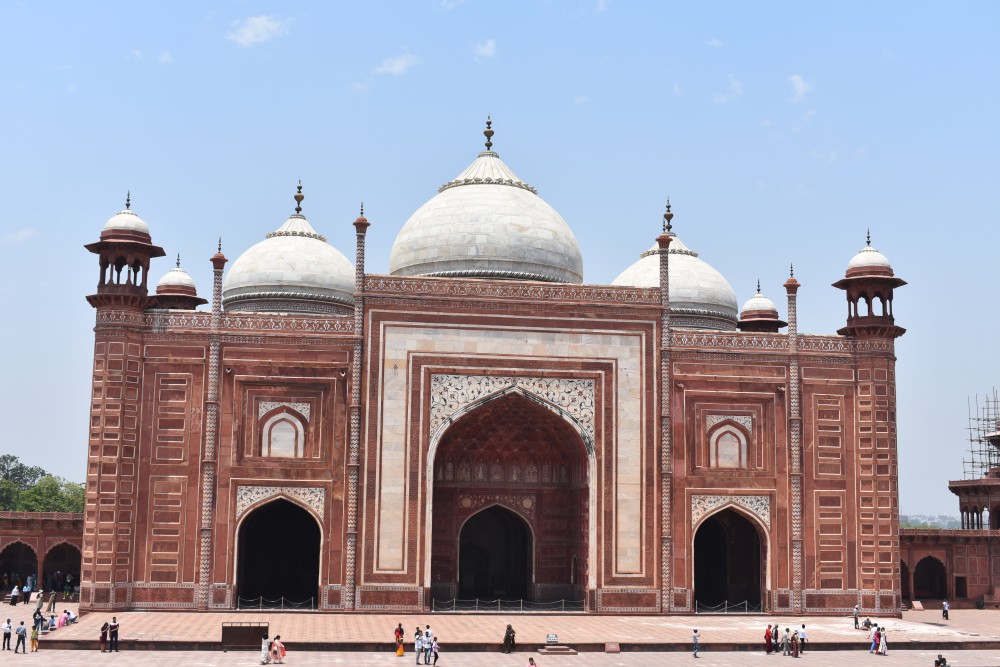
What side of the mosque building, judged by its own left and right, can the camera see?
front
